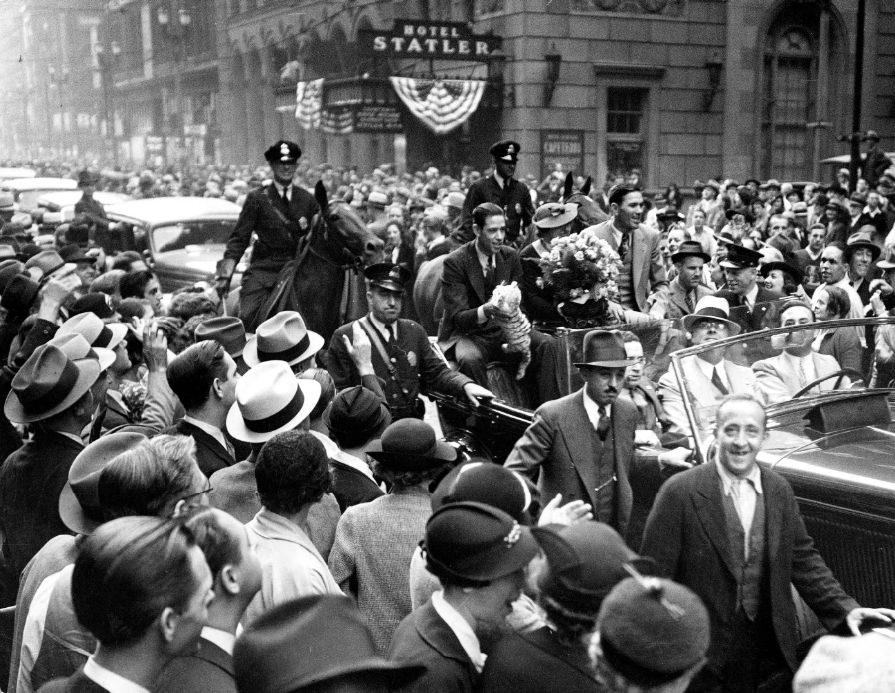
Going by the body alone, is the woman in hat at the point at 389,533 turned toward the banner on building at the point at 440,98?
yes

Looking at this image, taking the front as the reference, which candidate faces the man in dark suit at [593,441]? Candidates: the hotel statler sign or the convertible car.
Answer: the hotel statler sign

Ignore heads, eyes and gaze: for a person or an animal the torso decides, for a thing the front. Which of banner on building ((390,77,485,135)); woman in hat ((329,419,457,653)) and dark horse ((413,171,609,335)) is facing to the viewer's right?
the dark horse

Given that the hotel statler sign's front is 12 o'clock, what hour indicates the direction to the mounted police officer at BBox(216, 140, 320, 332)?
The mounted police officer is roughly at 12 o'clock from the hotel statler sign.

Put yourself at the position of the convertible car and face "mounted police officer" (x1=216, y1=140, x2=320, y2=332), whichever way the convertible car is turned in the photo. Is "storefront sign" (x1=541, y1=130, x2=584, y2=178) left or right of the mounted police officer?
right

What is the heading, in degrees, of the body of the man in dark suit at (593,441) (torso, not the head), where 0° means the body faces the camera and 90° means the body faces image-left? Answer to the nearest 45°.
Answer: approximately 315°

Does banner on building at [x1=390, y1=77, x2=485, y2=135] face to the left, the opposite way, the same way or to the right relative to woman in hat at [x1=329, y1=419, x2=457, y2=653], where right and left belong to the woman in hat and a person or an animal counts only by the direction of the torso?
the opposite way

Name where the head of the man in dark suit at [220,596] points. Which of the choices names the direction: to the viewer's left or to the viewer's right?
to the viewer's right

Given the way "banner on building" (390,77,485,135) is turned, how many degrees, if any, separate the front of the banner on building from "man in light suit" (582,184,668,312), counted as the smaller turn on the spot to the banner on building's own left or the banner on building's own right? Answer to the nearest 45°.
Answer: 0° — it already faces them

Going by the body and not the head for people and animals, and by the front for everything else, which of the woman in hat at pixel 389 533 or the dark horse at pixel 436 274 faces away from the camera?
the woman in hat

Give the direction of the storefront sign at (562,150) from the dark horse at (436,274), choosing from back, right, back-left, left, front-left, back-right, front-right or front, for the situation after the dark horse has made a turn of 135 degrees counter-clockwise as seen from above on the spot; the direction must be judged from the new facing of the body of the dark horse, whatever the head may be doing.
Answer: front-right

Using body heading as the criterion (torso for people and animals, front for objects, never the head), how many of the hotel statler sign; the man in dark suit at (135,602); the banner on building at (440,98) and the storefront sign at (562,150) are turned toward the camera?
3

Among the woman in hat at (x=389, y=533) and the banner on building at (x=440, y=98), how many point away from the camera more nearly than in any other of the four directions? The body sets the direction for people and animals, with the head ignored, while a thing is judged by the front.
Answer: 1
